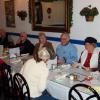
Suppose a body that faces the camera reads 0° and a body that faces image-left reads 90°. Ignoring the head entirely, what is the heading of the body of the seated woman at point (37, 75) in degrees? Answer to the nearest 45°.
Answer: approximately 225°

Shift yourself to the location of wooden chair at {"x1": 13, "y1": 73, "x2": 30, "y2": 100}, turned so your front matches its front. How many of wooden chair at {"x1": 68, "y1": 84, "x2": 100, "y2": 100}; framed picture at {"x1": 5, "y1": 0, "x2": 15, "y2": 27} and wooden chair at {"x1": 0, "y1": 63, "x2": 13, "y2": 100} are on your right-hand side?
1

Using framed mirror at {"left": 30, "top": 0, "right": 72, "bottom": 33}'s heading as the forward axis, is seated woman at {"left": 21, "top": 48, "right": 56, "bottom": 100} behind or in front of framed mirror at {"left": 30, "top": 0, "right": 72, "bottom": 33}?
in front

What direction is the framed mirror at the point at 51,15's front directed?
toward the camera

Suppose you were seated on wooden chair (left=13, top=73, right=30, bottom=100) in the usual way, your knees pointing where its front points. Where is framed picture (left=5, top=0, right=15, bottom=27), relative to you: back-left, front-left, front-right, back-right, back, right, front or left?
front-left

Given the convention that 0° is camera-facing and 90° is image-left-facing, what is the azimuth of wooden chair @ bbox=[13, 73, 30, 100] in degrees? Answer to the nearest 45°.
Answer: approximately 225°

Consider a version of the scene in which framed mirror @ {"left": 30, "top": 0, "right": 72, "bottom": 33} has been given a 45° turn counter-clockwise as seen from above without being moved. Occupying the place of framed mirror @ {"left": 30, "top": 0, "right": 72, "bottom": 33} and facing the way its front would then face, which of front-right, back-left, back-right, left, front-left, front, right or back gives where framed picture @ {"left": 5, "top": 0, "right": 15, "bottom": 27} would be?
back

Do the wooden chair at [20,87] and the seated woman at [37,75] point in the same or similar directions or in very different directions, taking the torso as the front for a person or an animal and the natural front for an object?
same or similar directions

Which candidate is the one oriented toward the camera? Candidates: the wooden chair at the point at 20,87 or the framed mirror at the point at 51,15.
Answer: the framed mirror

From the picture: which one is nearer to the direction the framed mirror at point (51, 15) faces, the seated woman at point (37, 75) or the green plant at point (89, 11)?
the seated woman

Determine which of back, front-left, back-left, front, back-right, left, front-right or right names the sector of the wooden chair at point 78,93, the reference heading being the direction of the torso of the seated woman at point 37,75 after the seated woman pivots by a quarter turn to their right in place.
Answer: front

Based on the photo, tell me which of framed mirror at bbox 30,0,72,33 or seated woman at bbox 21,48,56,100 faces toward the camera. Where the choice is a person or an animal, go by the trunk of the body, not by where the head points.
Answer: the framed mirror

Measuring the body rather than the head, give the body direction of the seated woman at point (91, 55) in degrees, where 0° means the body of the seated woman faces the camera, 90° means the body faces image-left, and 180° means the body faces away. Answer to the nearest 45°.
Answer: approximately 45°

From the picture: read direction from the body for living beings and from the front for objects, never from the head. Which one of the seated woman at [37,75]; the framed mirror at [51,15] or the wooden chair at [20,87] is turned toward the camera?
the framed mirror

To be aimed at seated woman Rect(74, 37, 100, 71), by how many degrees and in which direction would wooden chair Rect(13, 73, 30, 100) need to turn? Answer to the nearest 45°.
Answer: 0° — it already faces them

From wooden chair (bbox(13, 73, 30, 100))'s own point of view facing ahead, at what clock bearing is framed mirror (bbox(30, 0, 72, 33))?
The framed mirror is roughly at 11 o'clock from the wooden chair.

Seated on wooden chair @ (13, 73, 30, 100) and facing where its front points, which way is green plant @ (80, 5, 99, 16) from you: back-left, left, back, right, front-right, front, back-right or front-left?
front

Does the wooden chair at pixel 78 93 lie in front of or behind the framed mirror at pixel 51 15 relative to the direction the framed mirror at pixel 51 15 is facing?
in front
